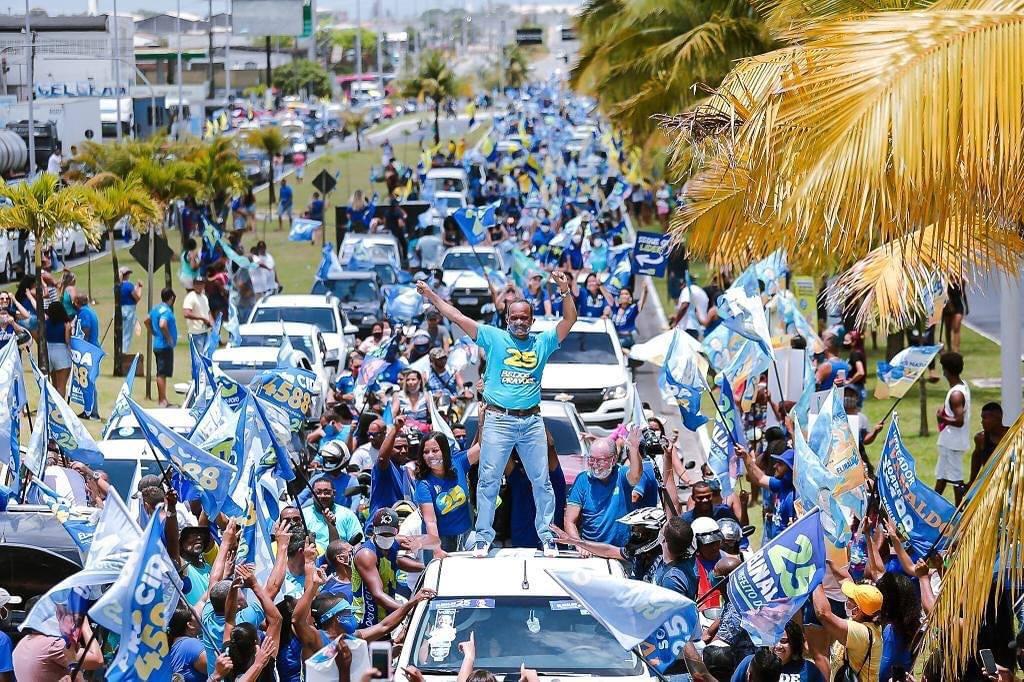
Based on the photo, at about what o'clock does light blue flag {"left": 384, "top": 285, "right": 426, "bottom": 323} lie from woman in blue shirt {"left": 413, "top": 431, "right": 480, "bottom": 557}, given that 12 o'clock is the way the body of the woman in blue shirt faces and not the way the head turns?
The light blue flag is roughly at 6 o'clock from the woman in blue shirt.

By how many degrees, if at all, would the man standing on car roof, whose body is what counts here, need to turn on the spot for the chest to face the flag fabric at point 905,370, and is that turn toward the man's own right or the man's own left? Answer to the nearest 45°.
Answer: approximately 135° to the man's own left

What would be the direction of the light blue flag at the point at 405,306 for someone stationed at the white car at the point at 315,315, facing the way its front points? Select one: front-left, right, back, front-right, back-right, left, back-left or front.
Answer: left

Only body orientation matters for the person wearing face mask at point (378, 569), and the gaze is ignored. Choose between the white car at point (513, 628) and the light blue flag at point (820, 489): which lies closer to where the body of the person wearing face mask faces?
the white car

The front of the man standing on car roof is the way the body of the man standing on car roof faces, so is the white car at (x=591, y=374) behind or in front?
behind

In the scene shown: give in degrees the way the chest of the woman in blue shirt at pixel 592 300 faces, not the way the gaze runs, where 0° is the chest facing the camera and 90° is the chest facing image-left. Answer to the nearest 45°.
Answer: approximately 0°

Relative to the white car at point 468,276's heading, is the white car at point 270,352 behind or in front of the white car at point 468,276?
in front

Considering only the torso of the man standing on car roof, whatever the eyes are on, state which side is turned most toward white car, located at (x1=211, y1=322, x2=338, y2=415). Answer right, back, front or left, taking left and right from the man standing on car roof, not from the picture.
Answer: back

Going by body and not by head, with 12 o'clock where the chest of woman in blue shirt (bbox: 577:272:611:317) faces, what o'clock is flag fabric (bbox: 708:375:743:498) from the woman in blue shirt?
The flag fabric is roughly at 12 o'clock from the woman in blue shirt.

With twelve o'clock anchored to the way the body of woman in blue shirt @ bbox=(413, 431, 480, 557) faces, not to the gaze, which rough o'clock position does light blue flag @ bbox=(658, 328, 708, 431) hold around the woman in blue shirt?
The light blue flag is roughly at 7 o'clock from the woman in blue shirt.

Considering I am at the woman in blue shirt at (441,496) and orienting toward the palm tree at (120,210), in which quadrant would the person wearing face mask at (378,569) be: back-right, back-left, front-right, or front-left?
back-left

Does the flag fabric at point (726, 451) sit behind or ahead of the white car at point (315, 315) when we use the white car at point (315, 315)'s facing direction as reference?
ahead

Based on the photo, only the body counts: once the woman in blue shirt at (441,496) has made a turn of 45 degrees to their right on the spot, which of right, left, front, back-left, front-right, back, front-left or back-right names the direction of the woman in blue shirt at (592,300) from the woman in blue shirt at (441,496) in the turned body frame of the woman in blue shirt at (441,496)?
back-right
